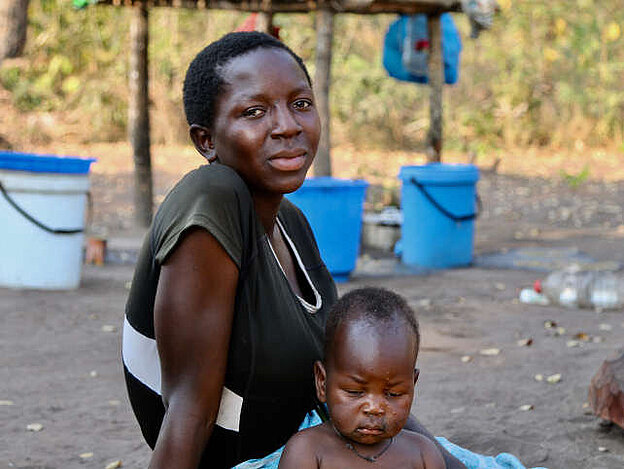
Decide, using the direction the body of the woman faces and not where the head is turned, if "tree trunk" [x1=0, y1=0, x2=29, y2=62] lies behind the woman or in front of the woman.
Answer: behind

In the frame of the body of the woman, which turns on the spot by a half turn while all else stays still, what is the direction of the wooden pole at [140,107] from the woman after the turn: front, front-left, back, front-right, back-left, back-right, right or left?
front-right

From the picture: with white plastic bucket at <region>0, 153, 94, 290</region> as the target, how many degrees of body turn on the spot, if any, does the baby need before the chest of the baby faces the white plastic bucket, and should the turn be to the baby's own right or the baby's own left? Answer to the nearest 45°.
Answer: approximately 135° to the baby's own right

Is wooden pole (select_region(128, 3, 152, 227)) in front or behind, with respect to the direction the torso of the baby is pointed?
behind

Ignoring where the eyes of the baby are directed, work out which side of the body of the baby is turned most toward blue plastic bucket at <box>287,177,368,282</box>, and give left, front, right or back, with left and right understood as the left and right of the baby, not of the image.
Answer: back

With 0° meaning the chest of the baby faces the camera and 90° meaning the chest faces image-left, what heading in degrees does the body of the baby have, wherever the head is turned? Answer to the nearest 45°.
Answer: approximately 0°

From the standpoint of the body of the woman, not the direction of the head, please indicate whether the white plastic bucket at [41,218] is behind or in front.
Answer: behind

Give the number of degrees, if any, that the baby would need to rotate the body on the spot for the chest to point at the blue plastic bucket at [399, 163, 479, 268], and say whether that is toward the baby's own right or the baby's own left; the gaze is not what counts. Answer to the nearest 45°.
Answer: approximately 180°

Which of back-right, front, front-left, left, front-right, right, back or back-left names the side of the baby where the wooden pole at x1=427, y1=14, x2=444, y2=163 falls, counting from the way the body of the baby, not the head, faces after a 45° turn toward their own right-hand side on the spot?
back-right

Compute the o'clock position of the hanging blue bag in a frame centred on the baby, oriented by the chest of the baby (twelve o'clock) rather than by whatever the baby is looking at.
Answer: The hanging blue bag is roughly at 6 o'clock from the baby.
